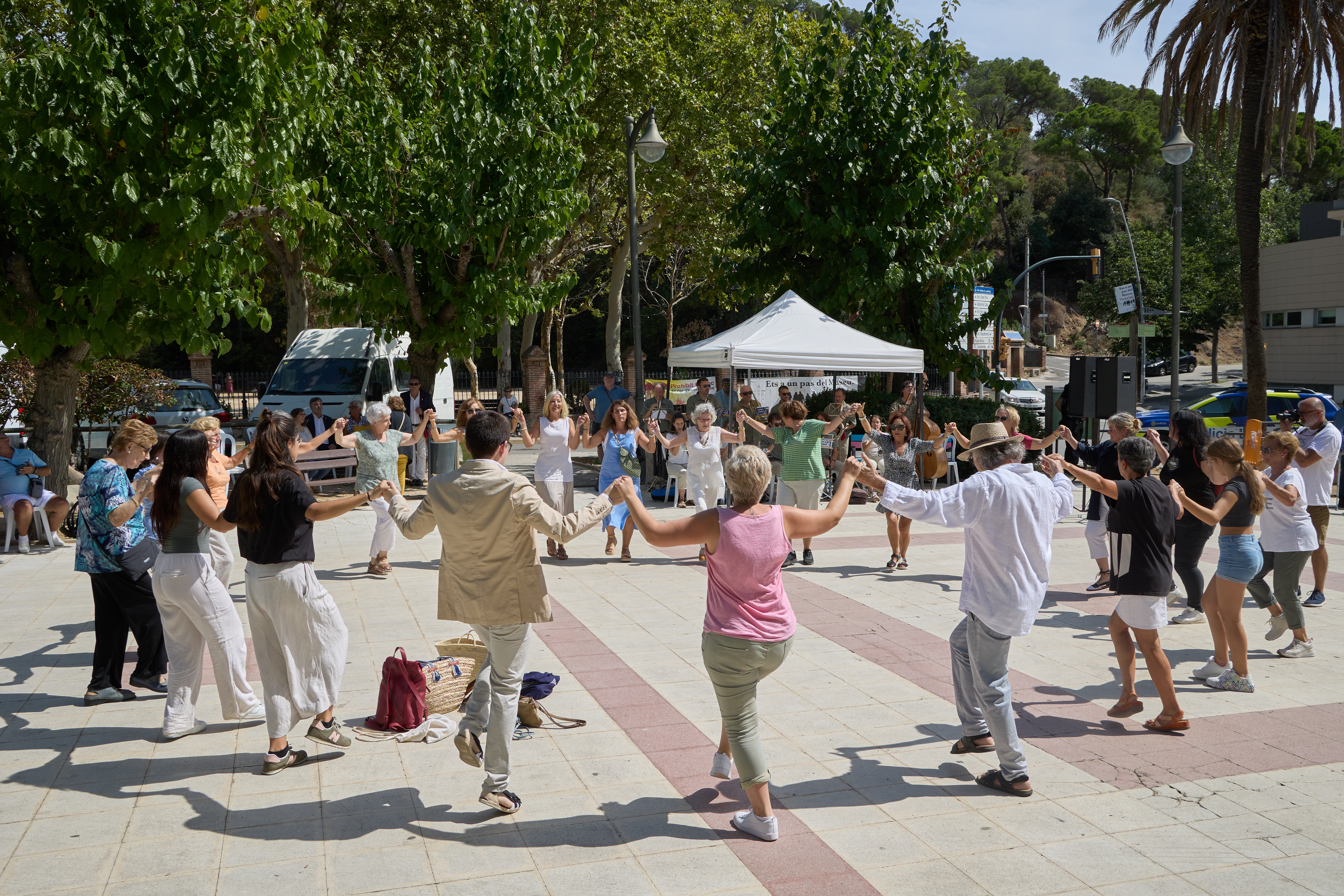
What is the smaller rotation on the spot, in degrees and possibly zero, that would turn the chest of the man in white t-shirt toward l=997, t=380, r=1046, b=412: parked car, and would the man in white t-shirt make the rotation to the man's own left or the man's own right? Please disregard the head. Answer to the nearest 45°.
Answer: approximately 90° to the man's own right

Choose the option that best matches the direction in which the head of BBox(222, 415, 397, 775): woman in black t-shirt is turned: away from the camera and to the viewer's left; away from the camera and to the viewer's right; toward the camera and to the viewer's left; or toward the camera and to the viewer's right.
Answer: away from the camera and to the viewer's right

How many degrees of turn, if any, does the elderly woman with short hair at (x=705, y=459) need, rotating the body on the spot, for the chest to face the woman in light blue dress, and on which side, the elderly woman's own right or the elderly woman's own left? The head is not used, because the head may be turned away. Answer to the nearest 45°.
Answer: approximately 45° to the elderly woman's own right

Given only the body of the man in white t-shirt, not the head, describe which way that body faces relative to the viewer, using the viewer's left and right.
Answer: facing to the left of the viewer

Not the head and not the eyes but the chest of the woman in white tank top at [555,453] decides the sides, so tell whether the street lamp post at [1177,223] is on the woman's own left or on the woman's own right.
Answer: on the woman's own left

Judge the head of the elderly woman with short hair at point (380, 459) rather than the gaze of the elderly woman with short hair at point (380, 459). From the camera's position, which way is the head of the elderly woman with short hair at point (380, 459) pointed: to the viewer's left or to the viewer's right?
to the viewer's right

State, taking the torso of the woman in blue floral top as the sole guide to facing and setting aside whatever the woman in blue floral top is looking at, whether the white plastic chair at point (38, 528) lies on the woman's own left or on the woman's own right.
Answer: on the woman's own left

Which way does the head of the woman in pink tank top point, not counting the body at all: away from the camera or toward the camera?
away from the camera

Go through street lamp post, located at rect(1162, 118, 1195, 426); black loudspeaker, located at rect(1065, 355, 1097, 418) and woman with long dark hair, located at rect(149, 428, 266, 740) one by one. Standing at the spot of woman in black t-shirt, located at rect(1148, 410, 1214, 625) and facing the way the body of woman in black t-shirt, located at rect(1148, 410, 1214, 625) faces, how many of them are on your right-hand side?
2

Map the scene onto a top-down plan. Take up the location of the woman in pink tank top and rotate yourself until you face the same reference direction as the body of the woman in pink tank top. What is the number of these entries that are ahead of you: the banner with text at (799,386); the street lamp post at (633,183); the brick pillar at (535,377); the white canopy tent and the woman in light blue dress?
5

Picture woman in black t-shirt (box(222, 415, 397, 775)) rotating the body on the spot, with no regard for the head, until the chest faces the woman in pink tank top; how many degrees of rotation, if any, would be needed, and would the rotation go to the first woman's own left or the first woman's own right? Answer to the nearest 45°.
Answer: approximately 90° to the first woman's own right
